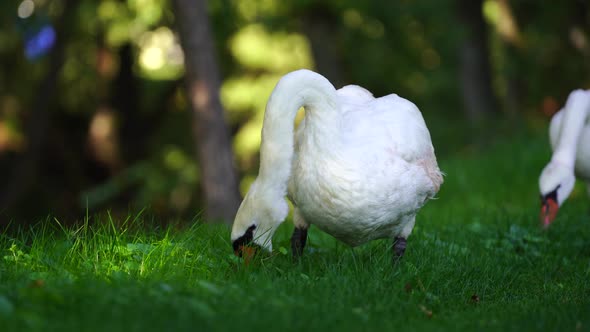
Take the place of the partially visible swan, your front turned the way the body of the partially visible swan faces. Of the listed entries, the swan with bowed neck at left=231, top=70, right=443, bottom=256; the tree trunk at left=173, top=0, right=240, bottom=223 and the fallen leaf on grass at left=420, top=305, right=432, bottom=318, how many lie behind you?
0

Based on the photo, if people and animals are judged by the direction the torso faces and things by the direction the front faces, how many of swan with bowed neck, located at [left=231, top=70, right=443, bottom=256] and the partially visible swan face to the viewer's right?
0

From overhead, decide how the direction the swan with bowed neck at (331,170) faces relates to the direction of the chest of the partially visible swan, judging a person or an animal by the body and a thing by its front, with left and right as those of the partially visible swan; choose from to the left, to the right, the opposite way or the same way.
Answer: the same way

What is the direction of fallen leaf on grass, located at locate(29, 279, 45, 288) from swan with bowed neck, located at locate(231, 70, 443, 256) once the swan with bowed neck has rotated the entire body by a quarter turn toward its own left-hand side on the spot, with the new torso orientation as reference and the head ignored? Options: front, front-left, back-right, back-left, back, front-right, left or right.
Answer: right

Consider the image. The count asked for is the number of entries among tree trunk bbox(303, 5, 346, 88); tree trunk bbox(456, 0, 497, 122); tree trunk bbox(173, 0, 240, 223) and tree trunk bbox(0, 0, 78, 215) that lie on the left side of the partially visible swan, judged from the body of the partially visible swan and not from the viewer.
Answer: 0

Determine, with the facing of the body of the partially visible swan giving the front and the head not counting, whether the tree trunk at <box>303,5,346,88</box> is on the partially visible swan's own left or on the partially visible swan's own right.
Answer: on the partially visible swan's own right

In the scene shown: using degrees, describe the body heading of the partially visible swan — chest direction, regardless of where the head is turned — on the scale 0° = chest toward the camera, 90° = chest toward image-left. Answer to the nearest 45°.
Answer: approximately 45°

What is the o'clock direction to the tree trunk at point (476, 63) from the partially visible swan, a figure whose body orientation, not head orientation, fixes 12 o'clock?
The tree trunk is roughly at 4 o'clock from the partially visible swan.

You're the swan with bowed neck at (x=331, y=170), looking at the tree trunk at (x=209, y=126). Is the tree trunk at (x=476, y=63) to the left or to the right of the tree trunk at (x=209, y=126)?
right

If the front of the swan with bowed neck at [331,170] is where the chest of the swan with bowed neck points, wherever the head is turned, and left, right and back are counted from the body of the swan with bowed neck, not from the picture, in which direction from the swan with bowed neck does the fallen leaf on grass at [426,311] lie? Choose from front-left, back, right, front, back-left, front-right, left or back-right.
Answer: left

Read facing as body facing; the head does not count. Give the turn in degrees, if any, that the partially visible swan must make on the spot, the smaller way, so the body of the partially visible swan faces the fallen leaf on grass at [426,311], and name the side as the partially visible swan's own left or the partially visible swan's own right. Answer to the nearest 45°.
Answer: approximately 45° to the partially visible swan's own left

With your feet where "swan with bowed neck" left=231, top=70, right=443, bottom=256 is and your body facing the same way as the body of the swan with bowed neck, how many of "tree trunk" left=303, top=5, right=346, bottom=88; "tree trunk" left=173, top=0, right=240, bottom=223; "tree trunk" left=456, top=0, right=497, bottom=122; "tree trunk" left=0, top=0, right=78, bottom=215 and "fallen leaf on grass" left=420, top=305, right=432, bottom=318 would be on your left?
1

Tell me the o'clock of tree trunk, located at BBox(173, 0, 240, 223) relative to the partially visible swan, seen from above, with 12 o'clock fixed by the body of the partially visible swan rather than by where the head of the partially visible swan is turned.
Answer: The tree trunk is roughly at 2 o'clock from the partially visible swan.

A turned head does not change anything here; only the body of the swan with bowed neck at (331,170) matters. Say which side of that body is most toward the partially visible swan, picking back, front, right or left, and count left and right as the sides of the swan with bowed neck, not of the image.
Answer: back
